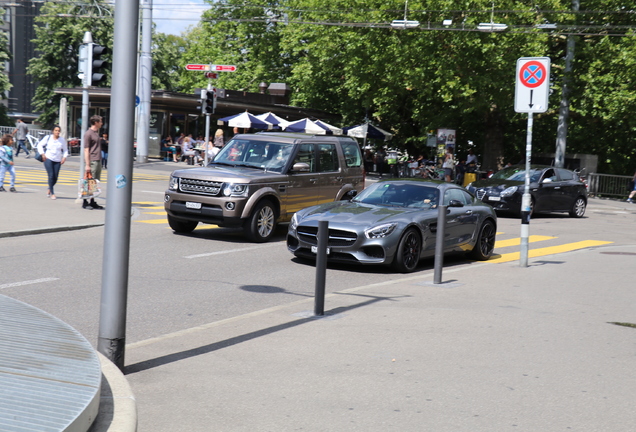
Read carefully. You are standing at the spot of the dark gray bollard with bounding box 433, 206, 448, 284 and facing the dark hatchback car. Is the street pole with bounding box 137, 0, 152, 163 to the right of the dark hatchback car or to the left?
left

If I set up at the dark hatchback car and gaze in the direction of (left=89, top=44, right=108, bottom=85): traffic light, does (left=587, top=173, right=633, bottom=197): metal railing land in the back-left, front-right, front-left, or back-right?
back-right

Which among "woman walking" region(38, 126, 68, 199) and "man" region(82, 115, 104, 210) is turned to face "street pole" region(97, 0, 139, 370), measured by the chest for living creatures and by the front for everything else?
the woman walking

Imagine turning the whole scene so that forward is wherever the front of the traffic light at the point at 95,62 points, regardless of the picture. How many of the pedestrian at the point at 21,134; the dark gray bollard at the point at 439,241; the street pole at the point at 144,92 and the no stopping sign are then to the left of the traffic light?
2

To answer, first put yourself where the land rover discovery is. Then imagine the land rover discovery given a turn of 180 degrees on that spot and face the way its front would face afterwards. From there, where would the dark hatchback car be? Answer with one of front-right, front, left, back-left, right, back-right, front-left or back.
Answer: front

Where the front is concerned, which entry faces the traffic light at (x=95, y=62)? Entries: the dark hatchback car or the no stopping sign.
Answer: the dark hatchback car
